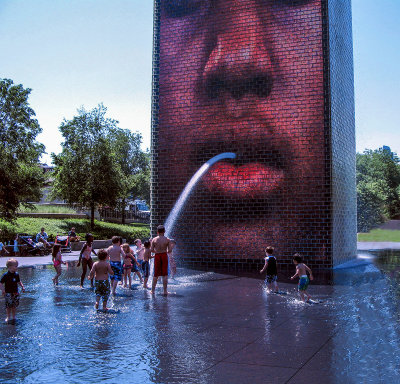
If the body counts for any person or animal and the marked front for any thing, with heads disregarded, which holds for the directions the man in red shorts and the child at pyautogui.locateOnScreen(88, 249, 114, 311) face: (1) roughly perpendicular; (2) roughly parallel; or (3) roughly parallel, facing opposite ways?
roughly parallel

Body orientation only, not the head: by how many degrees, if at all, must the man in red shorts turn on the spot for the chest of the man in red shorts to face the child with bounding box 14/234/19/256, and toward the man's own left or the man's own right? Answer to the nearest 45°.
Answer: approximately 45° to the man's own left

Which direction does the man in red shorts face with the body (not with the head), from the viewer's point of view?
away from the camera

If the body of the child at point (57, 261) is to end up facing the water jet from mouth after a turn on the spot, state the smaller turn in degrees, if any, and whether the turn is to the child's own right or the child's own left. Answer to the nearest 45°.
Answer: approximately 45° to the child's own left

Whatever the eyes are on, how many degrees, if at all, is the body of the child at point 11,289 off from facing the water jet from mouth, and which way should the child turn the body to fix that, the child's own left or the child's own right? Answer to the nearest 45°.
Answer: approximately 90° to the child's own left

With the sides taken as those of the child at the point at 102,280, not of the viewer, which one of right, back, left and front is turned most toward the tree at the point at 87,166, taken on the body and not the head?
front

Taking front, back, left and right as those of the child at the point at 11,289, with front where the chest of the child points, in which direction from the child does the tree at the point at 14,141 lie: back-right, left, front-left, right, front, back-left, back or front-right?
back-left

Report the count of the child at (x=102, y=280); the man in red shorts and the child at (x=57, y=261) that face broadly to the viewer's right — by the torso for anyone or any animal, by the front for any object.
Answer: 1

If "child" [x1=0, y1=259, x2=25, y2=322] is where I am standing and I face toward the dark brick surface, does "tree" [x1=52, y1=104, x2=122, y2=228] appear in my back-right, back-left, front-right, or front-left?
front-left

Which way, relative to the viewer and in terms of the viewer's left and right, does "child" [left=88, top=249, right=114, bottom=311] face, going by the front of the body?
facing away from the viewer
